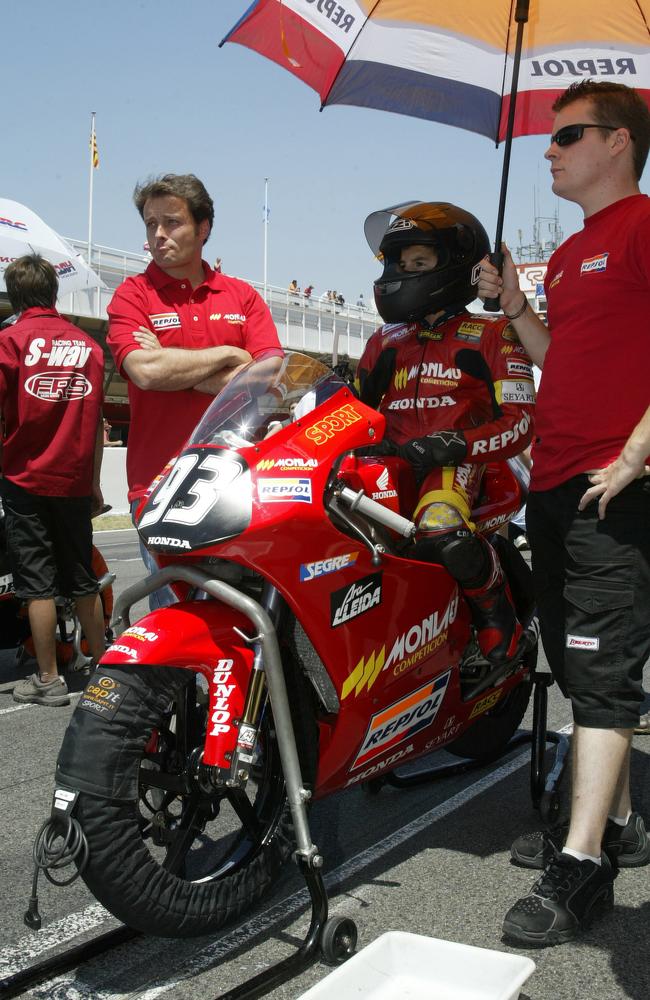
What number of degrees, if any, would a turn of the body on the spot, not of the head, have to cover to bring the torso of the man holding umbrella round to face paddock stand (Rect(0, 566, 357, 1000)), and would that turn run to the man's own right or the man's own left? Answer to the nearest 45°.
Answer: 0° — they already face it

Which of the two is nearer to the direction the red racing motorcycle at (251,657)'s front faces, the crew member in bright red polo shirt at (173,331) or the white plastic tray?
the white plastic tray

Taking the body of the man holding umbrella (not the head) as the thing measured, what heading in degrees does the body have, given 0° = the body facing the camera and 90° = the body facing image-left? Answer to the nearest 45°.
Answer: approximately 45°

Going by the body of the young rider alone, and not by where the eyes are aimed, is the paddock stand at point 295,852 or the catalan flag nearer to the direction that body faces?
the paddock stand

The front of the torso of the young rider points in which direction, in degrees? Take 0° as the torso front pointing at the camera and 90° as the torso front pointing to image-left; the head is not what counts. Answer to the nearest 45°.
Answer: approximately 45°

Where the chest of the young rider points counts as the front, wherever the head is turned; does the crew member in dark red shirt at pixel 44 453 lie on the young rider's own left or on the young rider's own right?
on the young rider's own right

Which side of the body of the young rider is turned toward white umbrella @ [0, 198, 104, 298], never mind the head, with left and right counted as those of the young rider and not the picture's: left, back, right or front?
right

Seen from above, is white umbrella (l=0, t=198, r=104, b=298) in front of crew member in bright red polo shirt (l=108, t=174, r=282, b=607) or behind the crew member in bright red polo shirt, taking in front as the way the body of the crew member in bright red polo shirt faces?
behind

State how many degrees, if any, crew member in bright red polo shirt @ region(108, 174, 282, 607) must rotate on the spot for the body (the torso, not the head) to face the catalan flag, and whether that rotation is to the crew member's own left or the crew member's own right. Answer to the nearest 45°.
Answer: approximately 180°

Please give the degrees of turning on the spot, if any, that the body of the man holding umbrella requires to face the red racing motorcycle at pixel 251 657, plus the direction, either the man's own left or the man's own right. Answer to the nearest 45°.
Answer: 0° — they already face it
